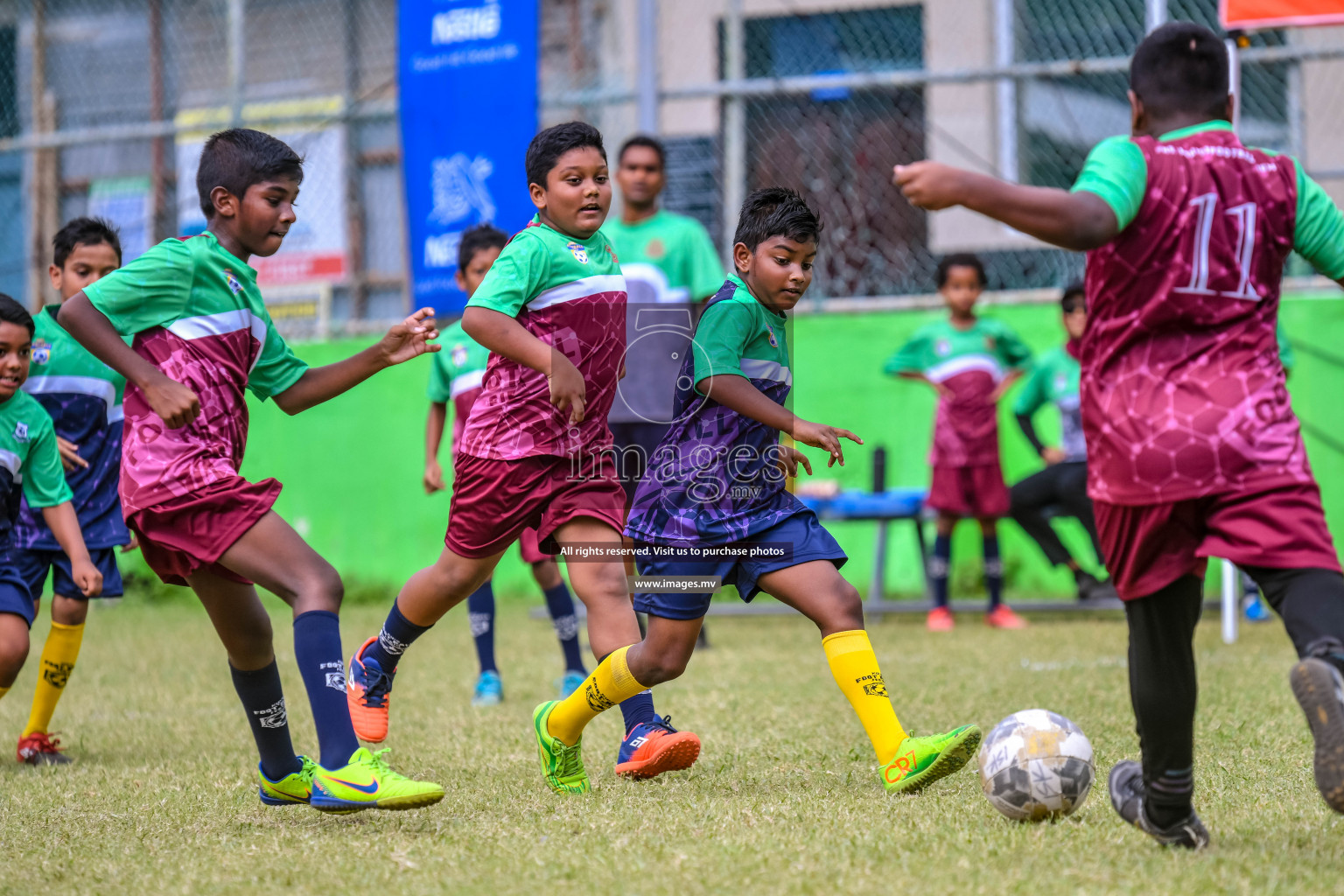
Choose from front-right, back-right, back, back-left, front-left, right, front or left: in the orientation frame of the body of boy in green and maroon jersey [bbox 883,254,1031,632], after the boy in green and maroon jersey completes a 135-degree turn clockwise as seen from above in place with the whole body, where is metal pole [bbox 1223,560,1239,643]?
back

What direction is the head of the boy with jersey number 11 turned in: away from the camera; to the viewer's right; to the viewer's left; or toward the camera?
away from the camera

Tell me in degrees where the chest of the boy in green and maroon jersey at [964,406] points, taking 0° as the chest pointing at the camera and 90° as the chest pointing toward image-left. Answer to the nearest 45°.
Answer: approximately 0°

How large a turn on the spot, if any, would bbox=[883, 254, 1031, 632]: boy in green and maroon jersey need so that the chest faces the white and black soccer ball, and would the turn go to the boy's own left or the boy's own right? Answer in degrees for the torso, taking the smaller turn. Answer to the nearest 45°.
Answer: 0° — they already face it

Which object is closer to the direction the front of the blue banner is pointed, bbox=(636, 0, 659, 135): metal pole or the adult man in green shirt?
the adult man in green shirt

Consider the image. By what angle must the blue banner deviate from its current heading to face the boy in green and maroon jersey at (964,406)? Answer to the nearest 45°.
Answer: approximately 90° to its left
